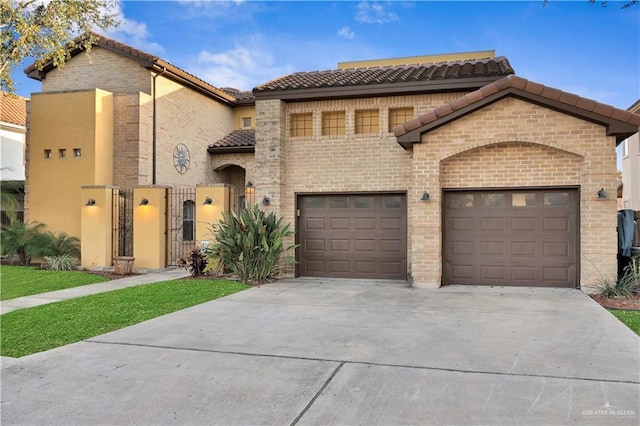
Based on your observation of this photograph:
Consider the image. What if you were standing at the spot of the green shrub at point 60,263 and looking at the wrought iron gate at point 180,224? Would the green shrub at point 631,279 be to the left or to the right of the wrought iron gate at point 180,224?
right

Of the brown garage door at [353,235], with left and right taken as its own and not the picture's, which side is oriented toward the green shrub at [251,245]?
right

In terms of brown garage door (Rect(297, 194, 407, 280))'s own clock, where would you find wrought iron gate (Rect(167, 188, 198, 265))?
The wrought iron gate is roughly at 4 o'clock from the brown garage door.

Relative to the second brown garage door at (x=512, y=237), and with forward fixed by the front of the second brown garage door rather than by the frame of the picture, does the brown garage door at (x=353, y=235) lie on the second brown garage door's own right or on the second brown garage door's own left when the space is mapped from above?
on the second brown garage door's own right

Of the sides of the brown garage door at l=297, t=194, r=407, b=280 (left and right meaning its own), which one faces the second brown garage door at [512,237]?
left

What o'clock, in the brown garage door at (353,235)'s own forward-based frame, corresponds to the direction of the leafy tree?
The leafy tree is roughly at 3 o'clock from the brown garage door.

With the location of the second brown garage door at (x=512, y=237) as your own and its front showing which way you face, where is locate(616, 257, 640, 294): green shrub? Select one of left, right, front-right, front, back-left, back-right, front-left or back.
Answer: left

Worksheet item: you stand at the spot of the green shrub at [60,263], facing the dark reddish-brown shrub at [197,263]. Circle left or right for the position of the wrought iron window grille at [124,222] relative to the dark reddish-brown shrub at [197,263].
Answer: left

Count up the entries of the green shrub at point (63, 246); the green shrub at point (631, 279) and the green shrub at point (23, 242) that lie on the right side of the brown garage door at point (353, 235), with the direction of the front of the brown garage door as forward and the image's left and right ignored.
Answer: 2

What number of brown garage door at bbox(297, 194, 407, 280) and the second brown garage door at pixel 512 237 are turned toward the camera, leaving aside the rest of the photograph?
2

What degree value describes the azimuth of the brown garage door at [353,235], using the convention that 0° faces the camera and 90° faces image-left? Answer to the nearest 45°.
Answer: approximately 0°

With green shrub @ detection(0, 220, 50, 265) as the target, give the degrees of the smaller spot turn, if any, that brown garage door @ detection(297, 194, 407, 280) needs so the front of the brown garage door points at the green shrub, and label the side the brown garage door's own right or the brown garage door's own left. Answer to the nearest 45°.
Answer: approximately 90° to the brown garage door's own right

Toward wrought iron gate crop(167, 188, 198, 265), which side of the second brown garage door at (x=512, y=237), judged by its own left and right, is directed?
right

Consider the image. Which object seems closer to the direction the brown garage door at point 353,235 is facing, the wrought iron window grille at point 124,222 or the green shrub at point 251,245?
the green shrub

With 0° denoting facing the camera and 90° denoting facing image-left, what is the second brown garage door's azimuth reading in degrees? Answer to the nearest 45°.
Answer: approximately 0°

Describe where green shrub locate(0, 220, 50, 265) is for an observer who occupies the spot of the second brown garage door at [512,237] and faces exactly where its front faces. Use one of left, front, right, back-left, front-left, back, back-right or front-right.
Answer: right
